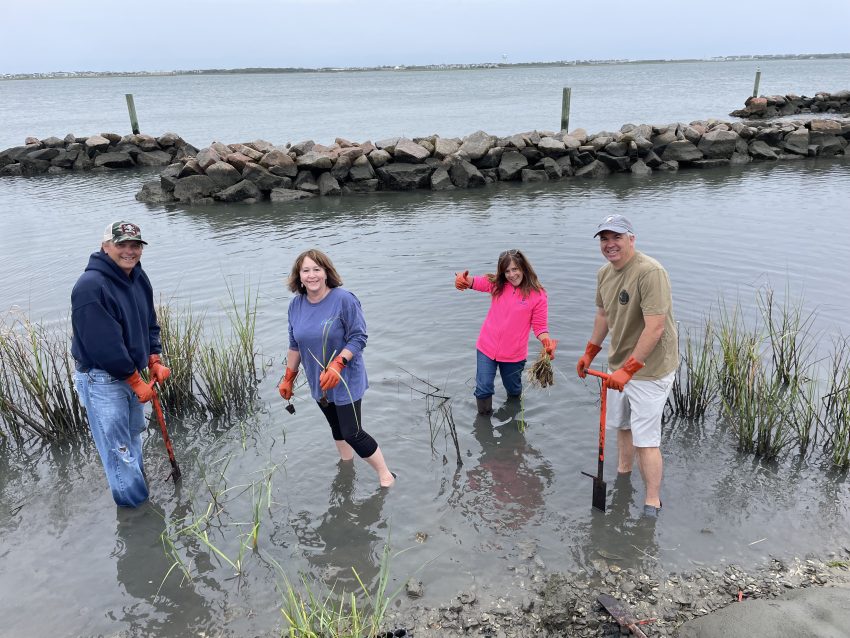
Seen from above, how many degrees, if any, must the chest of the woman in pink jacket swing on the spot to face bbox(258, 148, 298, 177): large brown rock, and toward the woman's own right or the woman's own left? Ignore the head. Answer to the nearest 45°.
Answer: approximately 135° to the woman's own right

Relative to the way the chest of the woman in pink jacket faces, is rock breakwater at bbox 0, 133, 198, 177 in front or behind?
behind

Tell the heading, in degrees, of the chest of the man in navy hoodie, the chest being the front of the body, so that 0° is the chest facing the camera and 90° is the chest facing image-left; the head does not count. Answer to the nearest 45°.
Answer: approximately 315°

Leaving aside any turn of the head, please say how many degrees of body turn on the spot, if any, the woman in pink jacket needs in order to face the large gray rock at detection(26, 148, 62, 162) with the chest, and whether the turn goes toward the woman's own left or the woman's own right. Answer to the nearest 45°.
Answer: approximately 135° to the woman's own right

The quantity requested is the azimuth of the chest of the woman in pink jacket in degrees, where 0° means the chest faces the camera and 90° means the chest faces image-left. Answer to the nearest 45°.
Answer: approximately 0°
